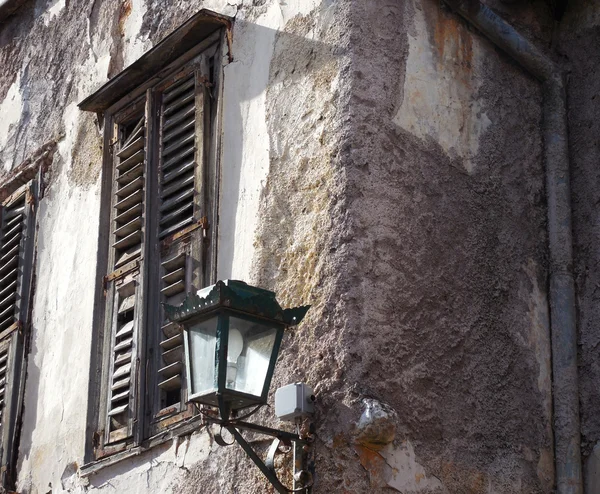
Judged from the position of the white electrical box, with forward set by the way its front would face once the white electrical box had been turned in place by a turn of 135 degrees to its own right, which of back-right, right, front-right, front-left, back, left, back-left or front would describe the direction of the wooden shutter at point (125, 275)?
front-left

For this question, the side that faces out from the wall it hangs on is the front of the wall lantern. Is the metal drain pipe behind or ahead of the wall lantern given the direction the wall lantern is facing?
behind

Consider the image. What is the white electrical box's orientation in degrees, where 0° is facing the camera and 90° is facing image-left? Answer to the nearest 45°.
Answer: approximately 45°

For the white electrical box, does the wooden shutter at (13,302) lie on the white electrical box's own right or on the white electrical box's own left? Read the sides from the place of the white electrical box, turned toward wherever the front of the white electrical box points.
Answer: on the white electrical box's own right

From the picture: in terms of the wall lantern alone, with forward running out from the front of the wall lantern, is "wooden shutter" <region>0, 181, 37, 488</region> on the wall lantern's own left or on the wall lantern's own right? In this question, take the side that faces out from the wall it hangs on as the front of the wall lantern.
on the wall lantern's own right

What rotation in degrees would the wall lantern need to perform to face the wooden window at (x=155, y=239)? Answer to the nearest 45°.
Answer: approximately 135° to its right
